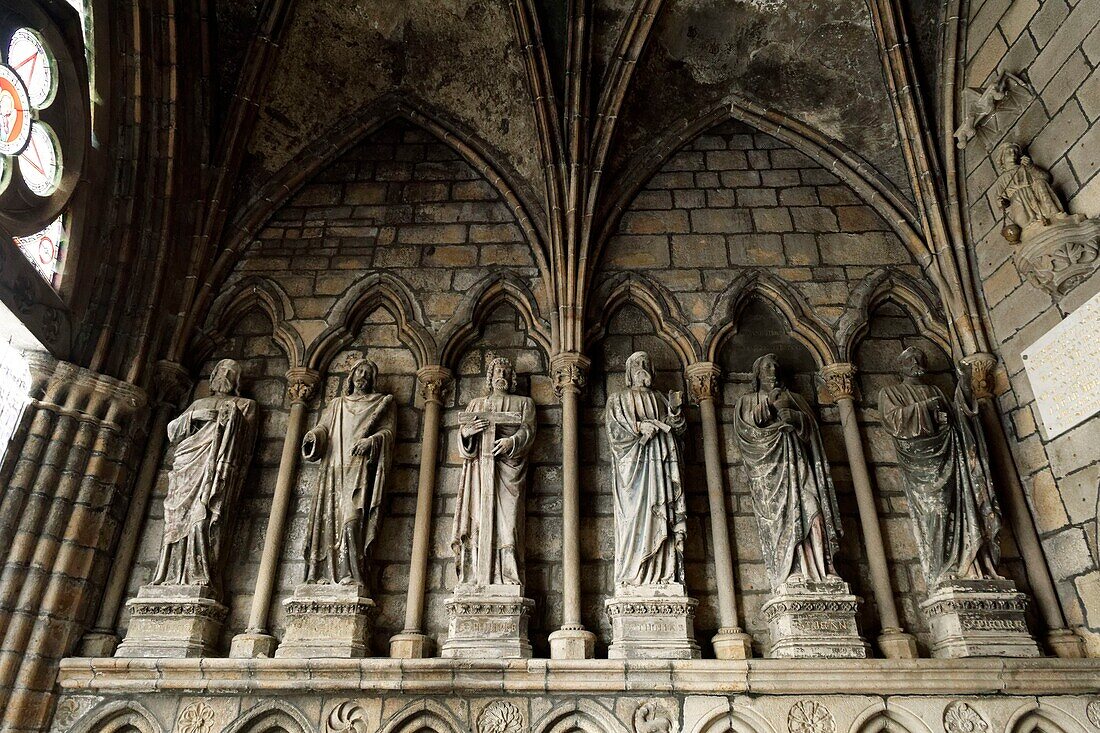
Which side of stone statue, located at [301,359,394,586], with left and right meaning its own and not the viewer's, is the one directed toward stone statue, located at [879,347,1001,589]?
left

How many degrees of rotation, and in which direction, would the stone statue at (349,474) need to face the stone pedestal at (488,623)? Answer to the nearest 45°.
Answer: approximately 90° to its left

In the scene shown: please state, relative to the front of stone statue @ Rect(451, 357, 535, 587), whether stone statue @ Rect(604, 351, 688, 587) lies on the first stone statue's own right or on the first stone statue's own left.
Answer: on the first stone statue's own left

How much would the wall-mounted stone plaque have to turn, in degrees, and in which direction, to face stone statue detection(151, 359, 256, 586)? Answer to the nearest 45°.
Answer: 0° — it already faces it

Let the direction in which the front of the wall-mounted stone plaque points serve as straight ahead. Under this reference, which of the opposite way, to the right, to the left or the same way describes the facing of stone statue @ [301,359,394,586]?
to the left

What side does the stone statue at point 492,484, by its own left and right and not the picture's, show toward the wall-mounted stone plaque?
left

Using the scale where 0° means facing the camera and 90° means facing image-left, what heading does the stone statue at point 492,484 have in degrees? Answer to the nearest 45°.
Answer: approximately 0°

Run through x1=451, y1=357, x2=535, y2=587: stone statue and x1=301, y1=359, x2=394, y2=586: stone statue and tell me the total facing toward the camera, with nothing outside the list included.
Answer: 2

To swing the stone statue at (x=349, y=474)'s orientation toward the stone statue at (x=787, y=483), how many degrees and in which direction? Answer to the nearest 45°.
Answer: approximately 90° to its left

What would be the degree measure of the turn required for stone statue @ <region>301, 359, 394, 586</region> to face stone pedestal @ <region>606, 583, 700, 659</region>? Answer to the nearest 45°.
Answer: approximately 90° to its left

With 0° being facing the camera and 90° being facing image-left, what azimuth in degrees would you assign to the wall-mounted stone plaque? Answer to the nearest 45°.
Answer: approximately 45°

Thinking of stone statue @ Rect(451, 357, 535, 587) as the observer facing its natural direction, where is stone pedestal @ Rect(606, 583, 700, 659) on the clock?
The stone pedestal is roughly at 9 o'clock from the stone statue.

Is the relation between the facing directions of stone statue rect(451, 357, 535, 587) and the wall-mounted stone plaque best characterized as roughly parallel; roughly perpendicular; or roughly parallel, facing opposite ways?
roughly perpendicular

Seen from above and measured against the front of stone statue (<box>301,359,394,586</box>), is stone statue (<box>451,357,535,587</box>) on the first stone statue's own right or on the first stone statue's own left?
on the first stone statue's own left

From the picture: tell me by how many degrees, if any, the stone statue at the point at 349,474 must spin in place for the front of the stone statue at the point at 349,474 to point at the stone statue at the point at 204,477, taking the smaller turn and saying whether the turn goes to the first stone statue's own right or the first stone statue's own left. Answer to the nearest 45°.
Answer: approximately 90° to the first stone statue's own right
